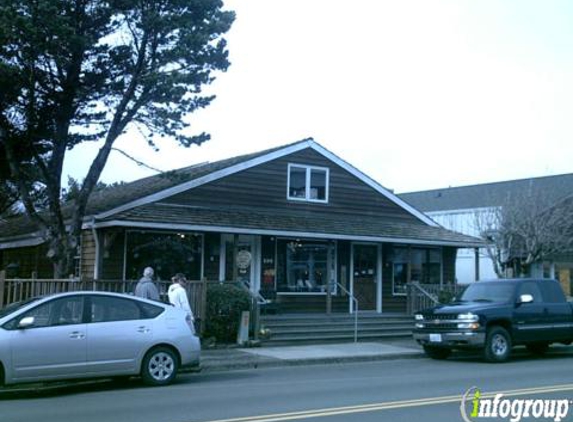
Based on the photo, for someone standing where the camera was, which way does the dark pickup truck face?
facing the viewer and to the left of the viewer

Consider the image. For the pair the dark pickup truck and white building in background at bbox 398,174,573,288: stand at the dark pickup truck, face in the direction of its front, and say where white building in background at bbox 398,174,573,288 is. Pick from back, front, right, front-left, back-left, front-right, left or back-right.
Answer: back-right

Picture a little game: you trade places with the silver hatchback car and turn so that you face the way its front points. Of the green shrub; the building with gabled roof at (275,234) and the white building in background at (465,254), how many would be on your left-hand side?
0

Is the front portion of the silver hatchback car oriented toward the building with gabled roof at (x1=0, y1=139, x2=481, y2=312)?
no

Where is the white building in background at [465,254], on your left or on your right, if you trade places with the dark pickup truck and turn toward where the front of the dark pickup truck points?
on your right

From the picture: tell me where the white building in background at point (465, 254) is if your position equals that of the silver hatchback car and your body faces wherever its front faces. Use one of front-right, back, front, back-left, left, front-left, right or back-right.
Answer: back-right

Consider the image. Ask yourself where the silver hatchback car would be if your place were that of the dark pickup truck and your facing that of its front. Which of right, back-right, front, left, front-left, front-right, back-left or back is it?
front

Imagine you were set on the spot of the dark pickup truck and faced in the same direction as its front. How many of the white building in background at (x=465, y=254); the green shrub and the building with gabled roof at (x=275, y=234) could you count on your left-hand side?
0

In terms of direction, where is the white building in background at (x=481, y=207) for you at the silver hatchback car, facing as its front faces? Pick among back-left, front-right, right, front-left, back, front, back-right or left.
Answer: back-right

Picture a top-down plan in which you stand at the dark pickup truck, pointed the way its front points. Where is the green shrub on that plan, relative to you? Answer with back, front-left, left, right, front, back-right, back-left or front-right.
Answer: front-right

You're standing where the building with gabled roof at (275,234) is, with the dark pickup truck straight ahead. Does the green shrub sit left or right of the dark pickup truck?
right

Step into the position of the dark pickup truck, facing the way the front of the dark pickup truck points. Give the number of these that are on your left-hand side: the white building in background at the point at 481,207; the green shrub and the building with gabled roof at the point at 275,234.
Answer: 0

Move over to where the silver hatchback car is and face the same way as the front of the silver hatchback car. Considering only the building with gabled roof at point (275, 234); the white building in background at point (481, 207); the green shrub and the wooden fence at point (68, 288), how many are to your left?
0

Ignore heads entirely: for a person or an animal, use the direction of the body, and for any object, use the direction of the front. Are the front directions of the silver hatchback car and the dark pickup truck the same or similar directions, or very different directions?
same or similar directions

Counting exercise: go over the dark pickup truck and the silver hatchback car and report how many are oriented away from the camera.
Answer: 0

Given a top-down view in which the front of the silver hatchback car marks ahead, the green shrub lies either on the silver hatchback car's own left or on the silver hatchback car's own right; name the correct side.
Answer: on the silver hatchback car's own right

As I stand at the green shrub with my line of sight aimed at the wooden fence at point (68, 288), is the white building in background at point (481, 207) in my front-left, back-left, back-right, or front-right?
back-right

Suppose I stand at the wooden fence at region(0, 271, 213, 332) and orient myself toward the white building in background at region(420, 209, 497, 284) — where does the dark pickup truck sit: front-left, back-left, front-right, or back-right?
front-right

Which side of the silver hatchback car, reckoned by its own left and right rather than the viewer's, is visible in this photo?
left
